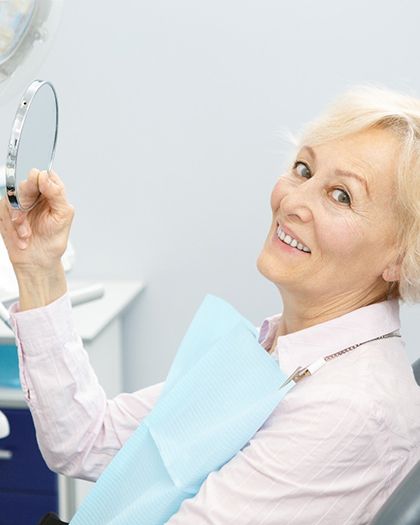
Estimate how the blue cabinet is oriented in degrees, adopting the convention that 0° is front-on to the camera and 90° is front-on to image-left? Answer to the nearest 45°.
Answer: approximately 0°

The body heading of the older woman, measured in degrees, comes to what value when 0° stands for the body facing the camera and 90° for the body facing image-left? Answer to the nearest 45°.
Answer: approximately 90°
